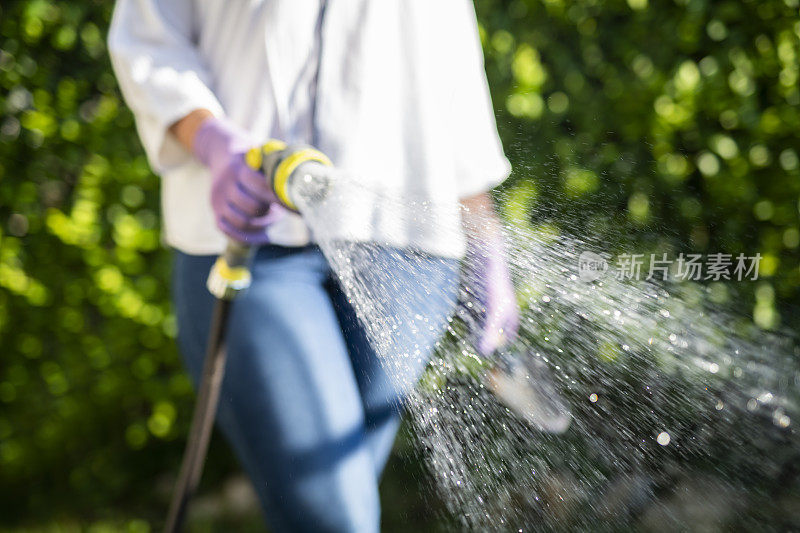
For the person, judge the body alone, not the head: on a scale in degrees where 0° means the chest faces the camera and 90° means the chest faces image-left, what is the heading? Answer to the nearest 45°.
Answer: approximately 0°
